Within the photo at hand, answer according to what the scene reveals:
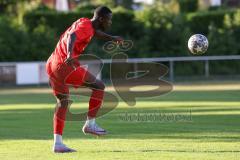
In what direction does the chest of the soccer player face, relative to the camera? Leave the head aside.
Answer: to the viewer's right

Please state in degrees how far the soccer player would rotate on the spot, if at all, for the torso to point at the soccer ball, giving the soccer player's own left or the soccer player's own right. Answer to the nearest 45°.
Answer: approximately 45° to the soccer player's own left
